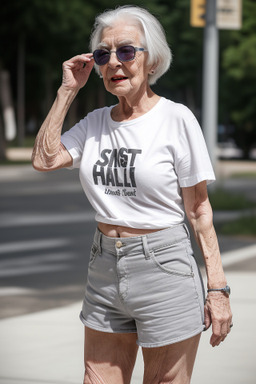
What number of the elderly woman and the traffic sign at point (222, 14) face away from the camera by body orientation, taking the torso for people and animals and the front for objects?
0

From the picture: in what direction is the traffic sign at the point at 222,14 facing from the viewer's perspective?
toward the camera

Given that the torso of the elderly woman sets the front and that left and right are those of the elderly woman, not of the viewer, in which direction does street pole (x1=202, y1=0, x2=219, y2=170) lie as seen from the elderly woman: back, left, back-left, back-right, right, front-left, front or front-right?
back-right

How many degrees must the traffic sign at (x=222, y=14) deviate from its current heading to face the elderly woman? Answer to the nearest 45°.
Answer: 0° — it already faces them

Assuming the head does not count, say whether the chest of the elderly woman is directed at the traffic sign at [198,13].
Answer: no

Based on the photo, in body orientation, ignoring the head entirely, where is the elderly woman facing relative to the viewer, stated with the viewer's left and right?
facing the viewer and to the left of the viewer

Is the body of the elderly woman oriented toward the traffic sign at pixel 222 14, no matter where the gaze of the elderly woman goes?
no
